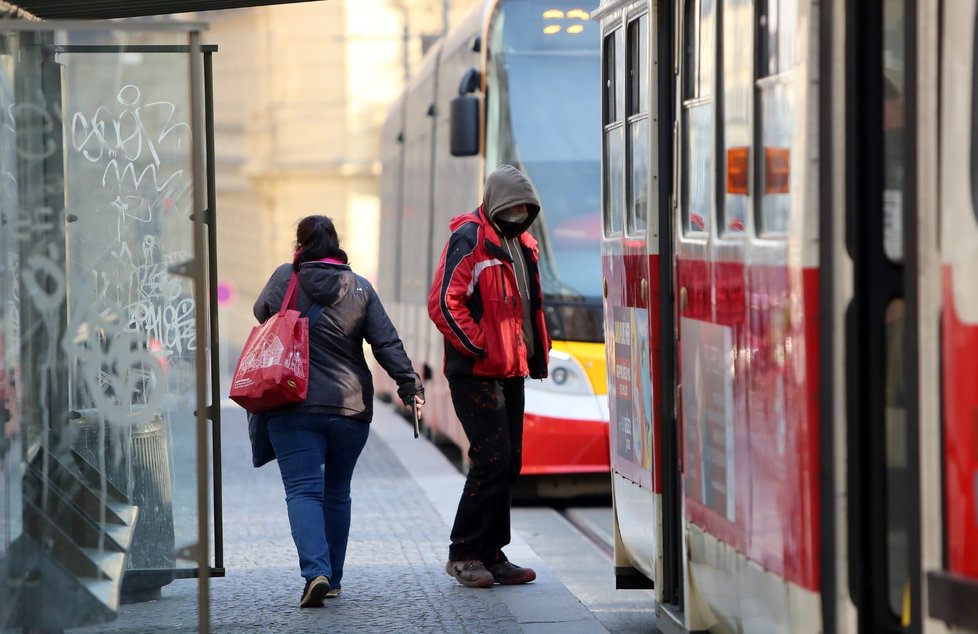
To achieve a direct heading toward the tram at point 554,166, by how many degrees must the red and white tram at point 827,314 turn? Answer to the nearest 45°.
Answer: approximately 135° to its left

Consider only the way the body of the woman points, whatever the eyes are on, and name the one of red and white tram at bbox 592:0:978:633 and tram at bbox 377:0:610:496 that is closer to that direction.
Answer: the tram

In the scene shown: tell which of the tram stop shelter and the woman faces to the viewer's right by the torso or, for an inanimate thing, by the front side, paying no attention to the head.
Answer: the tram stop shelter

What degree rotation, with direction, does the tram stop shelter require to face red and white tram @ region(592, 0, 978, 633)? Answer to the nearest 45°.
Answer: approximately 45° to its right

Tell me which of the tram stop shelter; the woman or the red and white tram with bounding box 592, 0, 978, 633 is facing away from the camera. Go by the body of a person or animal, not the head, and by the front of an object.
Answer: the woman

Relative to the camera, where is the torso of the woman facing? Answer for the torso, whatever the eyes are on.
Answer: away from the camera

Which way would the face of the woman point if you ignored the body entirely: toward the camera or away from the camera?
away from the camera

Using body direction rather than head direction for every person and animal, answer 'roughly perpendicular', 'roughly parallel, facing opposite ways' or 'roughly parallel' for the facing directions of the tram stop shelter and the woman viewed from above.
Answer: roughly perpendicular

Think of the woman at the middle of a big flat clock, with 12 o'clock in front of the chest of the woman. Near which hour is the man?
The man is roughly at 2 o'clock from the woman.

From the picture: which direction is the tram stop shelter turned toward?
to the viewer's right

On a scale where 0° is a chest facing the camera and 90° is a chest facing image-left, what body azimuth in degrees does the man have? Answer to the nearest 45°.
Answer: approximately 315°

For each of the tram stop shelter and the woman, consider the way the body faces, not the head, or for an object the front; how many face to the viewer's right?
1
